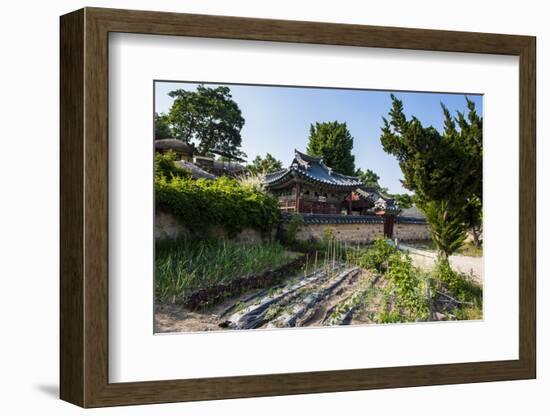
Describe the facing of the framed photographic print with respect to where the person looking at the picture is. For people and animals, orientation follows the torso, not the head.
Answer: facing the viewer and to the right of the viewer
